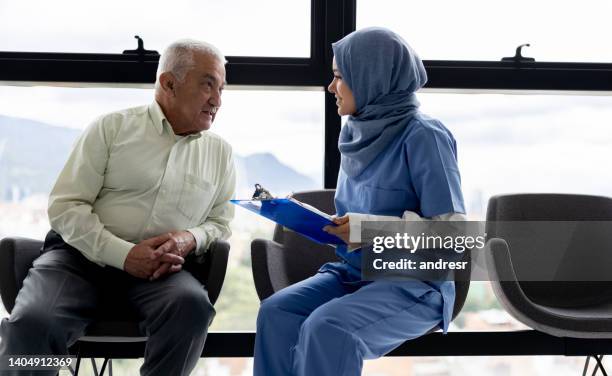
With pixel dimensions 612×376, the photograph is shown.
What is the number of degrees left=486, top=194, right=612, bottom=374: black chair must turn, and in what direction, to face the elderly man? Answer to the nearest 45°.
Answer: approximately 45° to its right

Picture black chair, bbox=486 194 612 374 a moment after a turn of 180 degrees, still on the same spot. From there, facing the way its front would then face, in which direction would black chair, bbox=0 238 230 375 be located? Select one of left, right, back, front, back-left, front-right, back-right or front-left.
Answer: back-left

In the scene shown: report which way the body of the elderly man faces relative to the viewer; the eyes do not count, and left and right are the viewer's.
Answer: facing the viewer and to the right of the viewer

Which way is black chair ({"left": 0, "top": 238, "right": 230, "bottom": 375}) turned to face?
toward the camera

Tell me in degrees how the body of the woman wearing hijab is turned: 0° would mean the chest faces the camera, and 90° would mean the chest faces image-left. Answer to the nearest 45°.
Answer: approximately 45°

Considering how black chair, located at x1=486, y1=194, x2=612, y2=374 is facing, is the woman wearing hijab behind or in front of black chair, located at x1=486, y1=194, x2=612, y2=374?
in front

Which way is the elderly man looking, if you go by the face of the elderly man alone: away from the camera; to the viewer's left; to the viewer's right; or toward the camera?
to the viewer's right

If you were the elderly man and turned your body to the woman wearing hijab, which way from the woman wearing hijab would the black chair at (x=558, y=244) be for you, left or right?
left

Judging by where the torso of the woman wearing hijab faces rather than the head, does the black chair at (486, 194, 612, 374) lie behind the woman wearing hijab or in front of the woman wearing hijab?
behind

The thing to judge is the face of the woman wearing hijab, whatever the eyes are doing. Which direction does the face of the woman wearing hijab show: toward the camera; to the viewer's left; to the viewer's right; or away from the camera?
to the viewer's left

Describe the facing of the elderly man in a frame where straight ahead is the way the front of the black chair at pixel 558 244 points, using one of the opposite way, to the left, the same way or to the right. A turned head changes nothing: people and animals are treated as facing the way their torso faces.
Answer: to the left

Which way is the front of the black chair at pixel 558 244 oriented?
toward the camera

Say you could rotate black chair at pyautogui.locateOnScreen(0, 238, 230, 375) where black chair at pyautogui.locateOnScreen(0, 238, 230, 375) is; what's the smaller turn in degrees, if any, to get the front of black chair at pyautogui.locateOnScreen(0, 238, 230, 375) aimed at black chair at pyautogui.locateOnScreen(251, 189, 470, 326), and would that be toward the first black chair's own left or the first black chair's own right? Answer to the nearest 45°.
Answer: approximately 90° to the first black chair's own left
